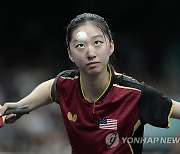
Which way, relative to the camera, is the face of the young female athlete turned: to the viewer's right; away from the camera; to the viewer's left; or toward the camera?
toward the camera

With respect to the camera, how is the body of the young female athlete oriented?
toward the camera
